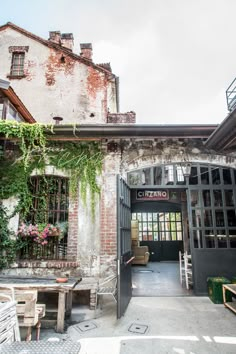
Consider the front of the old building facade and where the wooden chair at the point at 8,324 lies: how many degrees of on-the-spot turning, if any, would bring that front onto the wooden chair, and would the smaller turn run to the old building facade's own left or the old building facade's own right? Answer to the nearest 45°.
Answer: approximately 45° to the old building facade's own right

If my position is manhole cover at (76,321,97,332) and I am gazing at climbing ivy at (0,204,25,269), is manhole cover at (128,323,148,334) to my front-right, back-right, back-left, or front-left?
back-right

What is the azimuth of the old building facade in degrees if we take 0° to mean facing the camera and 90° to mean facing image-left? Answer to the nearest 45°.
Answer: approximately 0°
